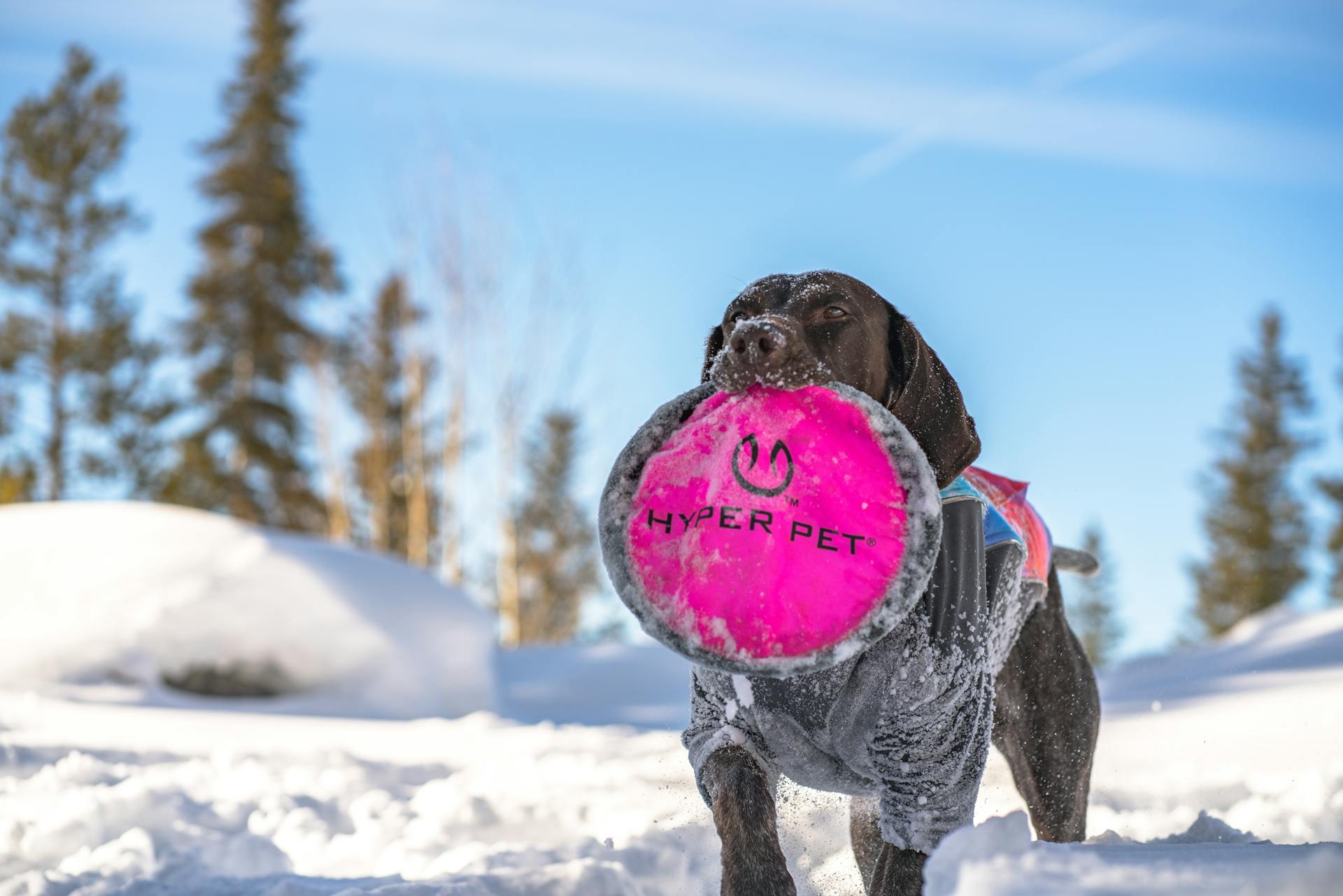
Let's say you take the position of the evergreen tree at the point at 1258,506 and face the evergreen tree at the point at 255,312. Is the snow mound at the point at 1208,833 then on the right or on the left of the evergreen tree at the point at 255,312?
left

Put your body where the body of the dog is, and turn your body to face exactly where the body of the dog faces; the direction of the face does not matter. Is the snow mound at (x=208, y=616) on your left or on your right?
on your right

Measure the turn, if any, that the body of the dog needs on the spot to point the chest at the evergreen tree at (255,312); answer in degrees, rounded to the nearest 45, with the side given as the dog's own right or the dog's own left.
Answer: approximately 90° to the dog's own right

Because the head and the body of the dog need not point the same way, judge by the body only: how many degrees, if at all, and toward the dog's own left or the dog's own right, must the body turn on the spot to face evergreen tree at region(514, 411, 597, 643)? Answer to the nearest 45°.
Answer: approximately 135° to the dog's own right

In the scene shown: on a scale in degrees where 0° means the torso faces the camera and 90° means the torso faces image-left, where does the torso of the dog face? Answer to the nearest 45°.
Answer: approximately 45°
